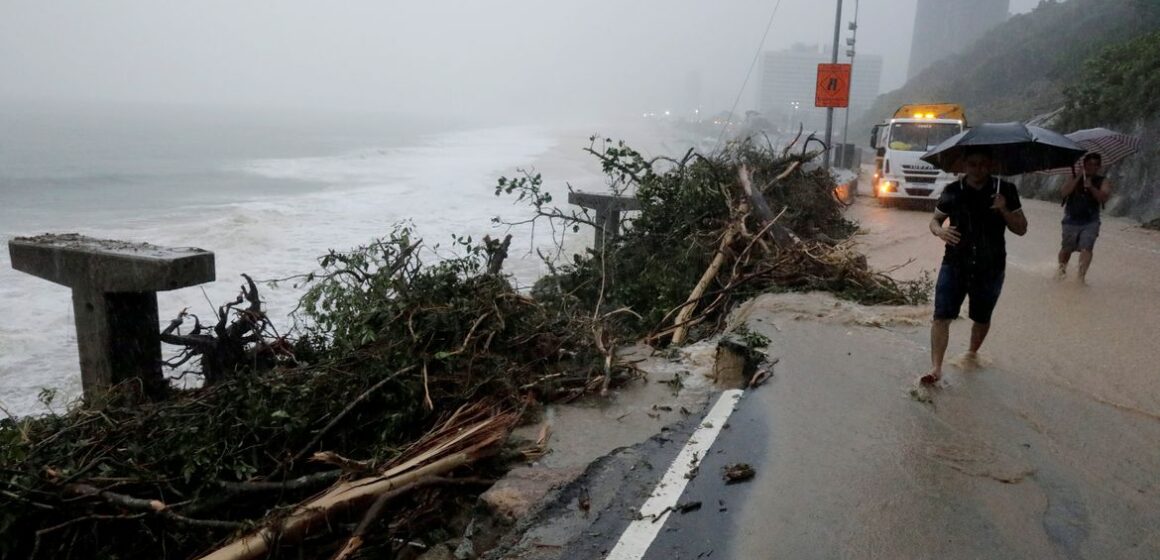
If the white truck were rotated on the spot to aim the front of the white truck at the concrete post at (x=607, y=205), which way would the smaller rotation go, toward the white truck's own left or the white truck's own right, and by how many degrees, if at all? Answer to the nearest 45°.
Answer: approximately 45° to the white truck's own right

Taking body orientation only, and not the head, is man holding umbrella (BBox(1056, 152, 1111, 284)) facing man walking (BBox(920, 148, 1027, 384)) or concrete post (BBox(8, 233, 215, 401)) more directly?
the man walking

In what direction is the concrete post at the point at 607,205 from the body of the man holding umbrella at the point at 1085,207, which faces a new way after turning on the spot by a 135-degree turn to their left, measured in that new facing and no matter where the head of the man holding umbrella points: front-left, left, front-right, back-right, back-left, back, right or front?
back-left

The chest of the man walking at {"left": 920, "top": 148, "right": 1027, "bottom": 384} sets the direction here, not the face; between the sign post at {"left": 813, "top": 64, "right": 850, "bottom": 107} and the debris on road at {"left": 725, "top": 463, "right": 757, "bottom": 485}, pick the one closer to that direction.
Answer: the debris on road

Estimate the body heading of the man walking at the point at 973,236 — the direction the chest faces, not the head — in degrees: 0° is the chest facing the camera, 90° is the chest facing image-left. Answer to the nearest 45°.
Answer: approximately 0°

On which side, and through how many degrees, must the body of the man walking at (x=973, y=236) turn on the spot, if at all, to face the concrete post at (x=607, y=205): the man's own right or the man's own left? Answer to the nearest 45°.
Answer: approximately 135° to the man's own right

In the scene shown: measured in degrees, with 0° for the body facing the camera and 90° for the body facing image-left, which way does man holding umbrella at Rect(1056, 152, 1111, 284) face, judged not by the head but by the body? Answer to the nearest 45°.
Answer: approximately 0°

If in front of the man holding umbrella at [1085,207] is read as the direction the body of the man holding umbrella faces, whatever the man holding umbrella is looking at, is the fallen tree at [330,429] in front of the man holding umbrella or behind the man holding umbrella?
in front

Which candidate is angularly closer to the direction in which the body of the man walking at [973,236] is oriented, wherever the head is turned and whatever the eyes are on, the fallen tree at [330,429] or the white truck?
the fallen tree

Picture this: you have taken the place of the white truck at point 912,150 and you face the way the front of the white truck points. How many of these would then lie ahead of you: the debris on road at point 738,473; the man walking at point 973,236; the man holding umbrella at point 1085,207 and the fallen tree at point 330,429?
4
